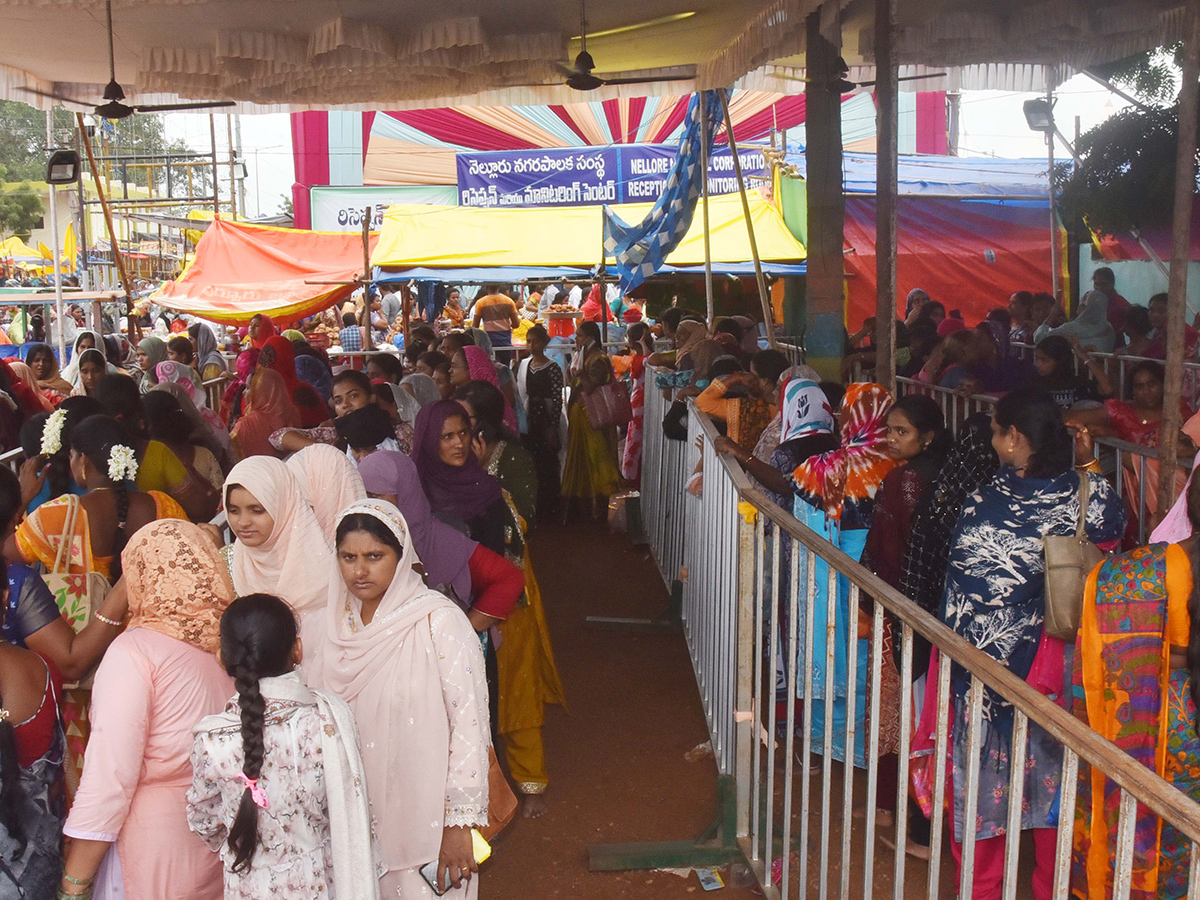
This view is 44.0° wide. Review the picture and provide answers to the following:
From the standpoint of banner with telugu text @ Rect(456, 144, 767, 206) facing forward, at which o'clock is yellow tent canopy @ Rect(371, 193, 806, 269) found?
The yellow tent canopy is roughly at 12 o'clock from the banner with telugu text.

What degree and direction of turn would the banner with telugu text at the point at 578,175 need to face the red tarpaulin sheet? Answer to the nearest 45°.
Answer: approximately 45° to its left

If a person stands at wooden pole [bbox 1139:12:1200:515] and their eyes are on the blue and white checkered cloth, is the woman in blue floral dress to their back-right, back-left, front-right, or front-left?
back-left

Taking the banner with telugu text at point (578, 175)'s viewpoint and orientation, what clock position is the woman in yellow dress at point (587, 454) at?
The woman in yellow dress is roughly at 12 o'clock from the banner with telugu text.

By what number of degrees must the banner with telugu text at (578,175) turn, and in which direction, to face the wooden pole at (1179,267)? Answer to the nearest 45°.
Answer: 0° — it already faces it

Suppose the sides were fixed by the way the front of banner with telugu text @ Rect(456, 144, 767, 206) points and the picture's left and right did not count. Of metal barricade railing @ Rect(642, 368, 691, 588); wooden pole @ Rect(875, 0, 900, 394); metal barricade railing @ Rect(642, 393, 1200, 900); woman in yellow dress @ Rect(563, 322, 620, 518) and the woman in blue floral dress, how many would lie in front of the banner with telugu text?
5

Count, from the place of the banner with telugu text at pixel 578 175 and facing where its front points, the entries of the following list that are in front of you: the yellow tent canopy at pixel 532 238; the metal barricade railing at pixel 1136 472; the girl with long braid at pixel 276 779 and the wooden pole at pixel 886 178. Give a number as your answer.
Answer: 4

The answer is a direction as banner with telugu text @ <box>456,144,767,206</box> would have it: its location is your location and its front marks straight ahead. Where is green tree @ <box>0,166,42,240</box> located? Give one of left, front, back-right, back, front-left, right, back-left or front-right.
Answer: back-right

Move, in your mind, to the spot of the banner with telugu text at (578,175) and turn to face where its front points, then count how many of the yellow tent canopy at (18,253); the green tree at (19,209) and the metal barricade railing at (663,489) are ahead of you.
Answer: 1

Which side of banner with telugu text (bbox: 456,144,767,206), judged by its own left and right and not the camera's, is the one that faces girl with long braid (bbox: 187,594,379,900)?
front

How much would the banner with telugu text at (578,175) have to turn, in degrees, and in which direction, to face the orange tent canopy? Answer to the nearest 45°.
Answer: approximately 45° to its right

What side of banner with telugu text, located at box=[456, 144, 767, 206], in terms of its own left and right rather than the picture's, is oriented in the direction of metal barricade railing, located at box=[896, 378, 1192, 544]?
front

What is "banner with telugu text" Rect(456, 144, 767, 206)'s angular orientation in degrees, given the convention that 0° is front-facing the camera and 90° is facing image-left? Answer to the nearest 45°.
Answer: approximately 0°

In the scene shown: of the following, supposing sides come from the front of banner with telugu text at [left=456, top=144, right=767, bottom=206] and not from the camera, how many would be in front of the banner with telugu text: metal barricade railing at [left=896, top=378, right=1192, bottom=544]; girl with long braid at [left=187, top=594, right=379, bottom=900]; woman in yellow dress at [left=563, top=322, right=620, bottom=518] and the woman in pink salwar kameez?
4

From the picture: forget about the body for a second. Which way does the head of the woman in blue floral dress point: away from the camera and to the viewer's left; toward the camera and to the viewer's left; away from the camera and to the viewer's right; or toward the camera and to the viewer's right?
away from the camera and to the viewer's left
